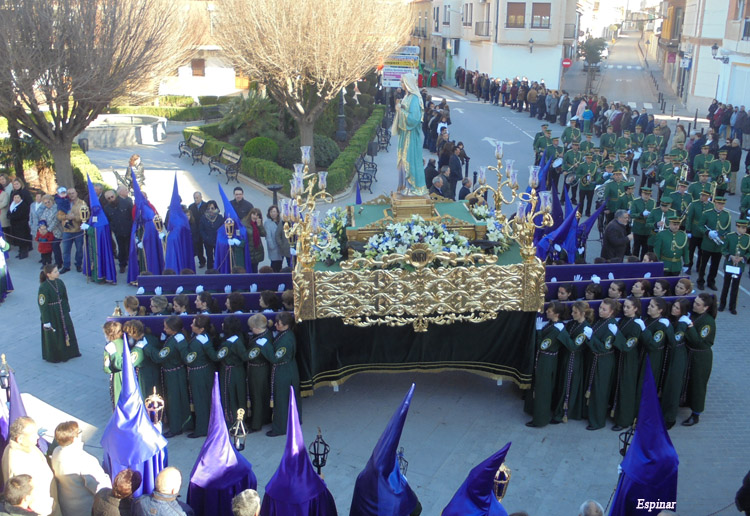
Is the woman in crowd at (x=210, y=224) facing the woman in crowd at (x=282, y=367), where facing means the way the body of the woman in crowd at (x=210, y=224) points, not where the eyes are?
yes

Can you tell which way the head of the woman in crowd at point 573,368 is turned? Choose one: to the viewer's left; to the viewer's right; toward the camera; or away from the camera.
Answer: to the viewer's left

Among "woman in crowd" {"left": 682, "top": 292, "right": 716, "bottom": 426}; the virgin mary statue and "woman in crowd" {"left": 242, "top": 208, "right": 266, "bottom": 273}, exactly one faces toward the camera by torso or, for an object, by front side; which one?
"woman in crowd" {"left": 242, "top": 208, "right": 266, "bottom": 273}

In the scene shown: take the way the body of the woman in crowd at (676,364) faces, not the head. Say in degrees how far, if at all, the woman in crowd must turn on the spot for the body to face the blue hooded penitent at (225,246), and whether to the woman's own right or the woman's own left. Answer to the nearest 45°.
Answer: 0° — they already face them

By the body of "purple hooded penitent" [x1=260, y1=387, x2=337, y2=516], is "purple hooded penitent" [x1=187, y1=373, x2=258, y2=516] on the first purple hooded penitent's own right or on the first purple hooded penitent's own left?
on the first purple hooded penitent's own left

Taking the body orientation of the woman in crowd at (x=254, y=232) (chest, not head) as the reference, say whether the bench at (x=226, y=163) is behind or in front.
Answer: behind

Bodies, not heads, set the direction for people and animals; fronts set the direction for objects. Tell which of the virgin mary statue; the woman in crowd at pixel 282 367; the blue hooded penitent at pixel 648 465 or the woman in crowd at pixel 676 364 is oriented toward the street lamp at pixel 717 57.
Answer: the blue hooded penitent

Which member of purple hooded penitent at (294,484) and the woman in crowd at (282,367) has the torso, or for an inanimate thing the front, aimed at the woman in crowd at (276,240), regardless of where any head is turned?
the purple hooded penitent

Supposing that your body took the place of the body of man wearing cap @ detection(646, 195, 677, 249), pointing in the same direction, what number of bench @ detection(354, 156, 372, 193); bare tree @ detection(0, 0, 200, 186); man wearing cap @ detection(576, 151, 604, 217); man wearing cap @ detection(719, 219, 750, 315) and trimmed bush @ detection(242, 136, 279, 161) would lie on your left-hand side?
1

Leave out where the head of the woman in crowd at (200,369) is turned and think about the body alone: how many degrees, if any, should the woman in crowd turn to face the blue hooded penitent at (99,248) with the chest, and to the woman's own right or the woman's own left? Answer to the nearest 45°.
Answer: approximately 90° to the woman's own right

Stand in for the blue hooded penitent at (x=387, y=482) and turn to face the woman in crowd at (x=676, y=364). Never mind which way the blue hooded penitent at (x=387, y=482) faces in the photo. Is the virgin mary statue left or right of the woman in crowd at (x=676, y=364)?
left

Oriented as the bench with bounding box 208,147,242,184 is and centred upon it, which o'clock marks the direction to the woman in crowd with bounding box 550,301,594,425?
The woman in crowd is roughly at 10 o'clock from the bench.

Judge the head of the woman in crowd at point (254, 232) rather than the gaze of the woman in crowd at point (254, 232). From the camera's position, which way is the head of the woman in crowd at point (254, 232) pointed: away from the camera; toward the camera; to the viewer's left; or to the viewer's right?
toward the camera
